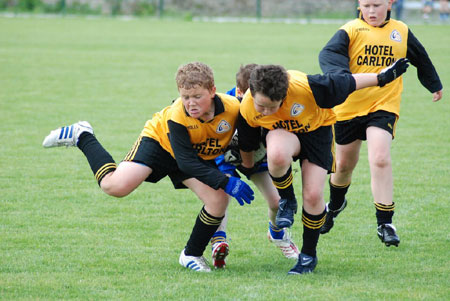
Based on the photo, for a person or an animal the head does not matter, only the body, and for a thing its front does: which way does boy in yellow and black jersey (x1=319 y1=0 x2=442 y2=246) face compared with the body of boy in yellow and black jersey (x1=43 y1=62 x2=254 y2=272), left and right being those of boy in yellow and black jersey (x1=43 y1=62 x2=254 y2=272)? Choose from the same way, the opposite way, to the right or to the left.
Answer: to the right

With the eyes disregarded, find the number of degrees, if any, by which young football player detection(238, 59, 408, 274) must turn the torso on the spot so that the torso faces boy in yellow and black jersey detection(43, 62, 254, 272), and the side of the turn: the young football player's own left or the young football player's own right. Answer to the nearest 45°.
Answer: approximately 45° to the young football player's own right

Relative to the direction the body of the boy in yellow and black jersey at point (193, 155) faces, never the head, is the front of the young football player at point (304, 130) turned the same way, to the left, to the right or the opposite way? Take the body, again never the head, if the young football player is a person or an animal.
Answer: to the right

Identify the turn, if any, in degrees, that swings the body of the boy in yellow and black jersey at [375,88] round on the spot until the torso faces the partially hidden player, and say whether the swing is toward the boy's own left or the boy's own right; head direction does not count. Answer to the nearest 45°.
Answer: approximately 45° to the boy's own right
